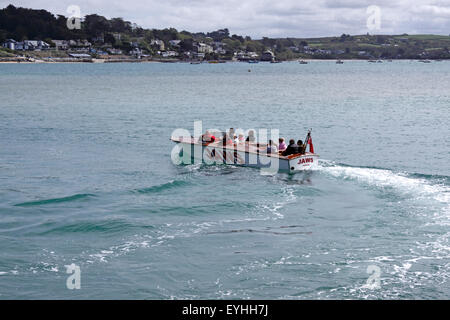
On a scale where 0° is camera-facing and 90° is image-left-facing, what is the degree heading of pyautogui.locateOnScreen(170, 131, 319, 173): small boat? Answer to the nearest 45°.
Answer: approximately 135°
